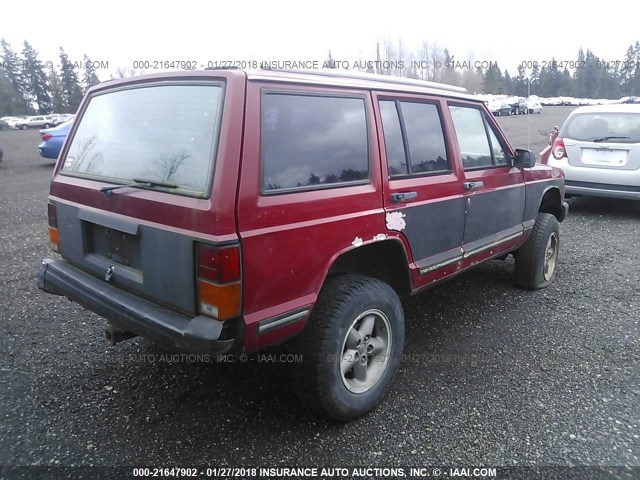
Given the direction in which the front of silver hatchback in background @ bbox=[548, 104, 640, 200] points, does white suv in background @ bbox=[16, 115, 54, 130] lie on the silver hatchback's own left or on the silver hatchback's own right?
on the silver hatchback's own left

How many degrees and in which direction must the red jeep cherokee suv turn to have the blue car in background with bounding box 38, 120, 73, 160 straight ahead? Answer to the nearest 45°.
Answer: approximately 90° to its left

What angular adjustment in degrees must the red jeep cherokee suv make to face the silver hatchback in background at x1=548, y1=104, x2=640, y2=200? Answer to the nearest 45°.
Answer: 0° — it already faces it

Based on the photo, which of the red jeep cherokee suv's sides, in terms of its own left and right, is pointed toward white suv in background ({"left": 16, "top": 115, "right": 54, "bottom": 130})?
left

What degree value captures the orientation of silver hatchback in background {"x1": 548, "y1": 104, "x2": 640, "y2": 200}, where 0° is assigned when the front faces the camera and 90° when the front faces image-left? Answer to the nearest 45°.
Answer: approximately 180°

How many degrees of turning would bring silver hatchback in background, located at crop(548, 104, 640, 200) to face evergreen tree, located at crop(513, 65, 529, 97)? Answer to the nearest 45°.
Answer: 0° — it already faces it

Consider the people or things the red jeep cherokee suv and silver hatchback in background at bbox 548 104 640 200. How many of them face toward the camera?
0

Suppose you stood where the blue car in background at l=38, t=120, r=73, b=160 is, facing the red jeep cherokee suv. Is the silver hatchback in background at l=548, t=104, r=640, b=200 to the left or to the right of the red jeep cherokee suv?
left

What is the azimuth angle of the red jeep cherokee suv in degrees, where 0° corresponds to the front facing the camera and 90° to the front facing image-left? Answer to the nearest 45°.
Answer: approximately 225°

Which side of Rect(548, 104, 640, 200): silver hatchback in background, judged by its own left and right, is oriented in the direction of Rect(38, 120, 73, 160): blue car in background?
left

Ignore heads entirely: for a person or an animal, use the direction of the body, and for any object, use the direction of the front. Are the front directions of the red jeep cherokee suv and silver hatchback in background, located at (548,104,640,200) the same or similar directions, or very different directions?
same or similar directions

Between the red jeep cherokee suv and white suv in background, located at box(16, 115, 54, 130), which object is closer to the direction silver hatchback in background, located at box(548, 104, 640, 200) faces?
the white suv in background
